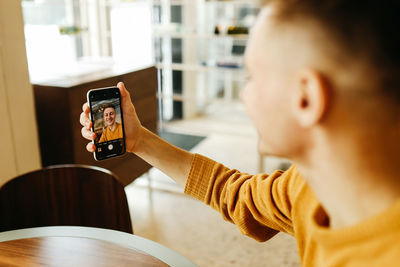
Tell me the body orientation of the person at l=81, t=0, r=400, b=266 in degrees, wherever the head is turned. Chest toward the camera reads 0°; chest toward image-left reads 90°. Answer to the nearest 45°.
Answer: approximately 135°

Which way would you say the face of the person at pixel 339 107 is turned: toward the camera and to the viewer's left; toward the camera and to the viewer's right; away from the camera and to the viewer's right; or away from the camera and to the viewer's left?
away from the camera and to the viewer's left

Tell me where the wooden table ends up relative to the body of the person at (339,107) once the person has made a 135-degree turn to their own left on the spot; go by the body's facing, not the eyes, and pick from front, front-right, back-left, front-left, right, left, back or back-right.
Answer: back-right
